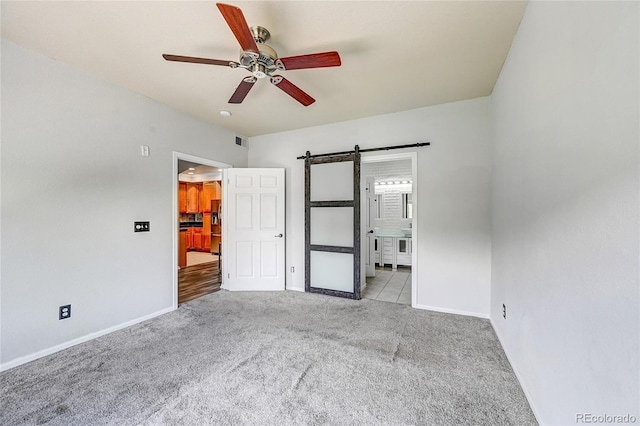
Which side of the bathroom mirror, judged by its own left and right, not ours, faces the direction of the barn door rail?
front

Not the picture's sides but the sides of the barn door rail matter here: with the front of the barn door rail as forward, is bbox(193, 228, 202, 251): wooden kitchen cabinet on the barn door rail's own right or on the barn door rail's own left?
on the barn door rail's own right

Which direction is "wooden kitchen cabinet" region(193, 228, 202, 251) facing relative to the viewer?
toward the camera

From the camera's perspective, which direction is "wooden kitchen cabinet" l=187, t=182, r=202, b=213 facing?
toward the camera

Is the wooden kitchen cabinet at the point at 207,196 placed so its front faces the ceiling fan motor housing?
yes

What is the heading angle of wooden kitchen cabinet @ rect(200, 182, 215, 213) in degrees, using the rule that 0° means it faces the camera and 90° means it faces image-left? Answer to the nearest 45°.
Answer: approximately 0°

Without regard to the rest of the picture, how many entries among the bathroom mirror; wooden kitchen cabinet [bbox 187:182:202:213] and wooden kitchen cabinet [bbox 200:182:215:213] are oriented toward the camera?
3

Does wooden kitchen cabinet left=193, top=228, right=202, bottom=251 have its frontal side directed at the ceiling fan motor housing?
yes

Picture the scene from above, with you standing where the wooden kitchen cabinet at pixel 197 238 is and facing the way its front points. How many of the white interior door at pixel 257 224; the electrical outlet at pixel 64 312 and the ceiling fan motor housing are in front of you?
3

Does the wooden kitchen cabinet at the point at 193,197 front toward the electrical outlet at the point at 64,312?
yes

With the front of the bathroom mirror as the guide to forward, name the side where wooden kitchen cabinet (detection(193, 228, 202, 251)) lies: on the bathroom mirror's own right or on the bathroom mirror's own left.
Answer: on the bathroom mirror's own right

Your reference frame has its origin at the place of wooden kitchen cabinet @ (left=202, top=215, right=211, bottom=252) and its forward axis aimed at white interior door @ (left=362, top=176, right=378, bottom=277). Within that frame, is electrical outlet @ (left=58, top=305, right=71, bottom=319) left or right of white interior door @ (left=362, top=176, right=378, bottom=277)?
right

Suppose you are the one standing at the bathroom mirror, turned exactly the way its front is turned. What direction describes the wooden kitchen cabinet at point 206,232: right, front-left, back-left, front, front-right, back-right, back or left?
right
